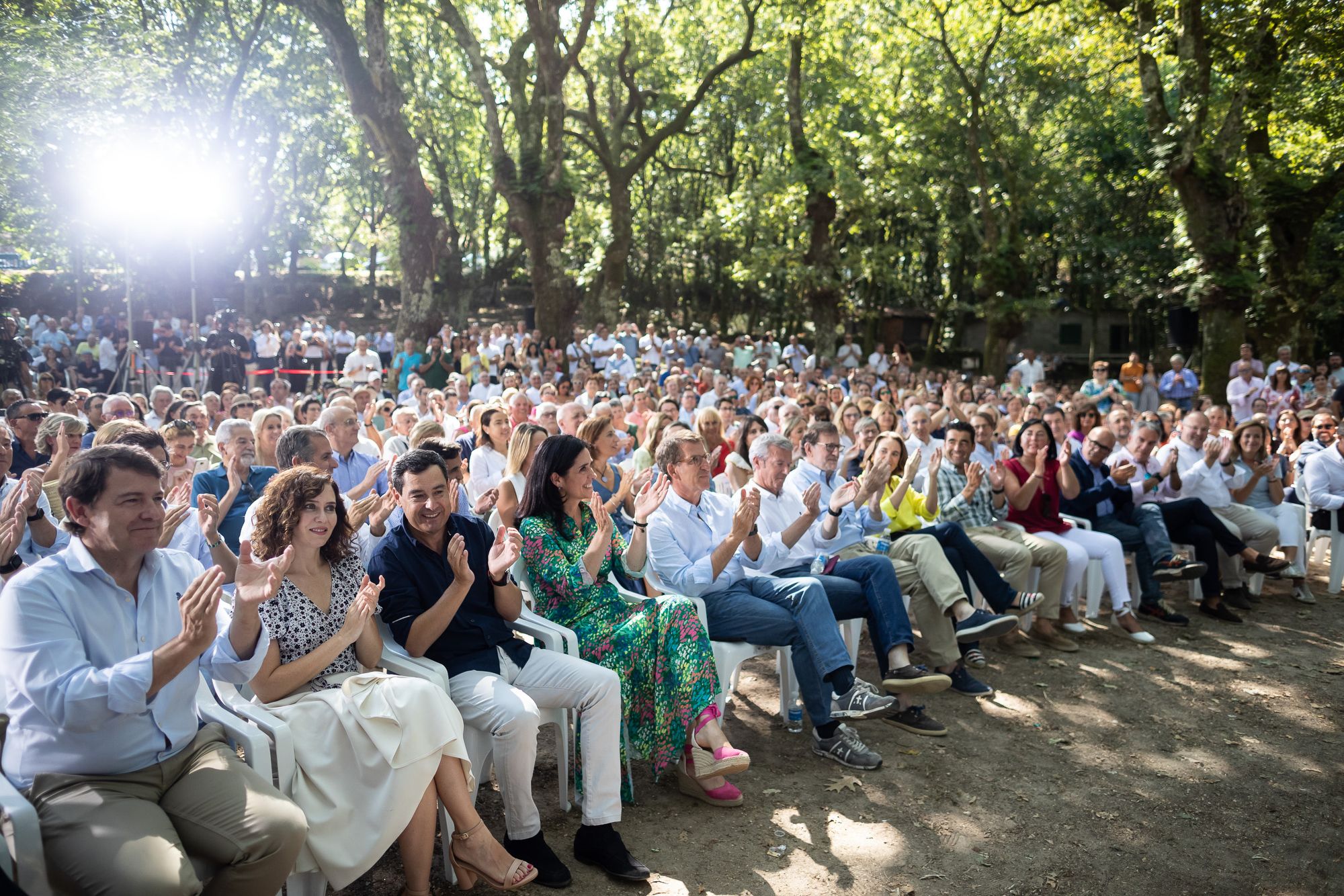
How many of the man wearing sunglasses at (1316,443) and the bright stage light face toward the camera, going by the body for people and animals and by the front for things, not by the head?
2

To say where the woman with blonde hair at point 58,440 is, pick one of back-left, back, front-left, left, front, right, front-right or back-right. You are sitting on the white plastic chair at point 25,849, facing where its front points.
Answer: back-left

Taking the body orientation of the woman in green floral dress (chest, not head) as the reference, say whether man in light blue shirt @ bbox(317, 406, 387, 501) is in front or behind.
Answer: behind

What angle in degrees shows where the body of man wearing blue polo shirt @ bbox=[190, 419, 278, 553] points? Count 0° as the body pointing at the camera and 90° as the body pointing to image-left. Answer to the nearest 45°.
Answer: approximately 315°

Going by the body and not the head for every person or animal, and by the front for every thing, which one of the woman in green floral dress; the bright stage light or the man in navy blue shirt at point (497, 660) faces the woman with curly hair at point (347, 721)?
the bright stage light

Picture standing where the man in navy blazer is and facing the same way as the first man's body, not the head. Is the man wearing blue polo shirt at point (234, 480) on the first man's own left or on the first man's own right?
on the first man's own right

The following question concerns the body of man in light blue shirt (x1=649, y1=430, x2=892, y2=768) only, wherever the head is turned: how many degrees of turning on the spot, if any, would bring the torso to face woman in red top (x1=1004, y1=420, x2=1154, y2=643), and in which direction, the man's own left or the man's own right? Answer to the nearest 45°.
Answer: approximately 90° to the man's own left

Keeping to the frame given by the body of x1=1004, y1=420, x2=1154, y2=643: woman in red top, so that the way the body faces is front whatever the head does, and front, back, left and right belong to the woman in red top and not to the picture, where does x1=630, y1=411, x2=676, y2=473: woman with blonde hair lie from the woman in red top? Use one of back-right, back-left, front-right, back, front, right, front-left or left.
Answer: back-right

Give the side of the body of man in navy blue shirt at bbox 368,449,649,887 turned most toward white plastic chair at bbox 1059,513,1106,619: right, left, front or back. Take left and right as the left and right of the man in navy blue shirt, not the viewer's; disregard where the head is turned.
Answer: left

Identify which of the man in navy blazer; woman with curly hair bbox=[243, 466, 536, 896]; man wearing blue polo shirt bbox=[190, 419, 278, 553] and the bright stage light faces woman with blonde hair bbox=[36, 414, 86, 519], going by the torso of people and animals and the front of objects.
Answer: the bright stage light

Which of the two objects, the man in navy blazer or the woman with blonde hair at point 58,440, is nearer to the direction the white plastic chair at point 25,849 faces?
the man in navy blazer

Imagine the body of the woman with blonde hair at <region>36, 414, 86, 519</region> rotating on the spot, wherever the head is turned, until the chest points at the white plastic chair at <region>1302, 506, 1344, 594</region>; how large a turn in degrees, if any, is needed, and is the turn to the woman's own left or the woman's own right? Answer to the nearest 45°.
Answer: approximately 45° to the woman's own left
